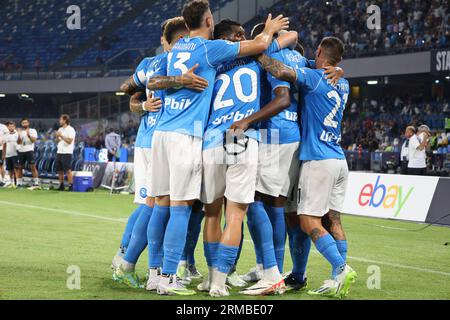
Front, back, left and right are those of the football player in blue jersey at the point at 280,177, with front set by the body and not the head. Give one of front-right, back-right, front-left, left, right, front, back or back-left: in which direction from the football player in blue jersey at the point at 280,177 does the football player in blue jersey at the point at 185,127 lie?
left

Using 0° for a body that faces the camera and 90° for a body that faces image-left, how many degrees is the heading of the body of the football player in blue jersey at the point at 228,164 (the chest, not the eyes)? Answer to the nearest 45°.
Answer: approximately 180°

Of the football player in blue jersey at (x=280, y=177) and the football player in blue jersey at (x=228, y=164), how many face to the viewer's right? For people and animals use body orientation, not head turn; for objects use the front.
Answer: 0

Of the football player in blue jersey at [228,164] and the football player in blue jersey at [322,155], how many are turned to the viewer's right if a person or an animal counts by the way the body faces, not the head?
0

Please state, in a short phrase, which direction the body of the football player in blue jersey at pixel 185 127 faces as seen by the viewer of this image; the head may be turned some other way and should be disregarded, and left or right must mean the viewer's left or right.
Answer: facing away from the viewer and to the right of the viewer

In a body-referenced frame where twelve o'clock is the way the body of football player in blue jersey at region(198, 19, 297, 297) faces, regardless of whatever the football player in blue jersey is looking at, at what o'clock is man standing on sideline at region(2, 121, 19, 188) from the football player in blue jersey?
The man standing on sideline is roughly at 11 o'clock from the football player in blue jersey.

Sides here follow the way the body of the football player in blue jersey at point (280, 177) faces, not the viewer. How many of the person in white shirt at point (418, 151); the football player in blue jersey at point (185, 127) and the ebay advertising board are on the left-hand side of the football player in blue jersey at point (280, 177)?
1

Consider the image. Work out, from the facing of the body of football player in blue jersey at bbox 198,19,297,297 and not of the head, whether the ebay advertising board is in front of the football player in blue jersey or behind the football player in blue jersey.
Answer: in front

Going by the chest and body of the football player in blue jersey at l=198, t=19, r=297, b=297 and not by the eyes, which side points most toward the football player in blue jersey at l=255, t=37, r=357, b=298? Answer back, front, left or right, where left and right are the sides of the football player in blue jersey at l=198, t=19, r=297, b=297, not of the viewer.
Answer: right

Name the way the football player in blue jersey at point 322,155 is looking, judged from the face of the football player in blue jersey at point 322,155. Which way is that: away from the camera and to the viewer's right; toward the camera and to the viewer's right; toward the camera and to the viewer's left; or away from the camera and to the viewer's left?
away from the camera and to the viewer's left
